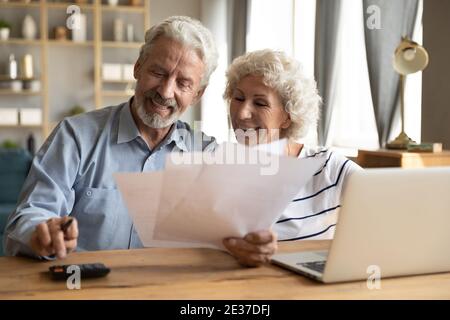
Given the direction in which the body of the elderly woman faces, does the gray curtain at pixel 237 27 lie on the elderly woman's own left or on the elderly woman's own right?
on the elderly woman's own right

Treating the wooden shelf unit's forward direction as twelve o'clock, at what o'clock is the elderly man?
The elderly man is roughly at 12 o'clock from the wooden shelf unit.

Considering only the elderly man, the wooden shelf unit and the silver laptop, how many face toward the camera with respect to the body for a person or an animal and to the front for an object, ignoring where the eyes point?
2

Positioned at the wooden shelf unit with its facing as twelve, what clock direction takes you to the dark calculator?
The dark calculator is roughly at 12 o'clock from the wooden shelf unit.

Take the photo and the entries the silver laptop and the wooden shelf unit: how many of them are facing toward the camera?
1

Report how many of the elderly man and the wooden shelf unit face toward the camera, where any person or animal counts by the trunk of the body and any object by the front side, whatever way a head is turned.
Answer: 2

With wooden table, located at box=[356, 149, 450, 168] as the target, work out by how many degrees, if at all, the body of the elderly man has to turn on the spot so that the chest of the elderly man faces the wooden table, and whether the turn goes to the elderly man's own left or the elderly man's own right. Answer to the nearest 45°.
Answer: approximately 135° to the elderly man's own left

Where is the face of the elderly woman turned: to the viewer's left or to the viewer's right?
to the viewer's left

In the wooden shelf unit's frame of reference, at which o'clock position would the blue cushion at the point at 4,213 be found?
The blue cushion is roughly at 12 o'clock from the wooden shelf unit.

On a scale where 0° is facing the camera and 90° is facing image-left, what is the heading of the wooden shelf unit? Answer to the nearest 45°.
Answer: approximately 0°

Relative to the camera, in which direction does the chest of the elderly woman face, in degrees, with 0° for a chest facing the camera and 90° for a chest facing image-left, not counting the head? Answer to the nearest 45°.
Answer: approximately 45°

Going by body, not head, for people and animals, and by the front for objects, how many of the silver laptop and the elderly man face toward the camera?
1

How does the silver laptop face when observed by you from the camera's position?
facing away from the viewer and to the left of the viewer

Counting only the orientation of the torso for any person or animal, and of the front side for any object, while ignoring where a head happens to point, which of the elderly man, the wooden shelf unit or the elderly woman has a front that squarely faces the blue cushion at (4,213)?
the wooden shelf unit
